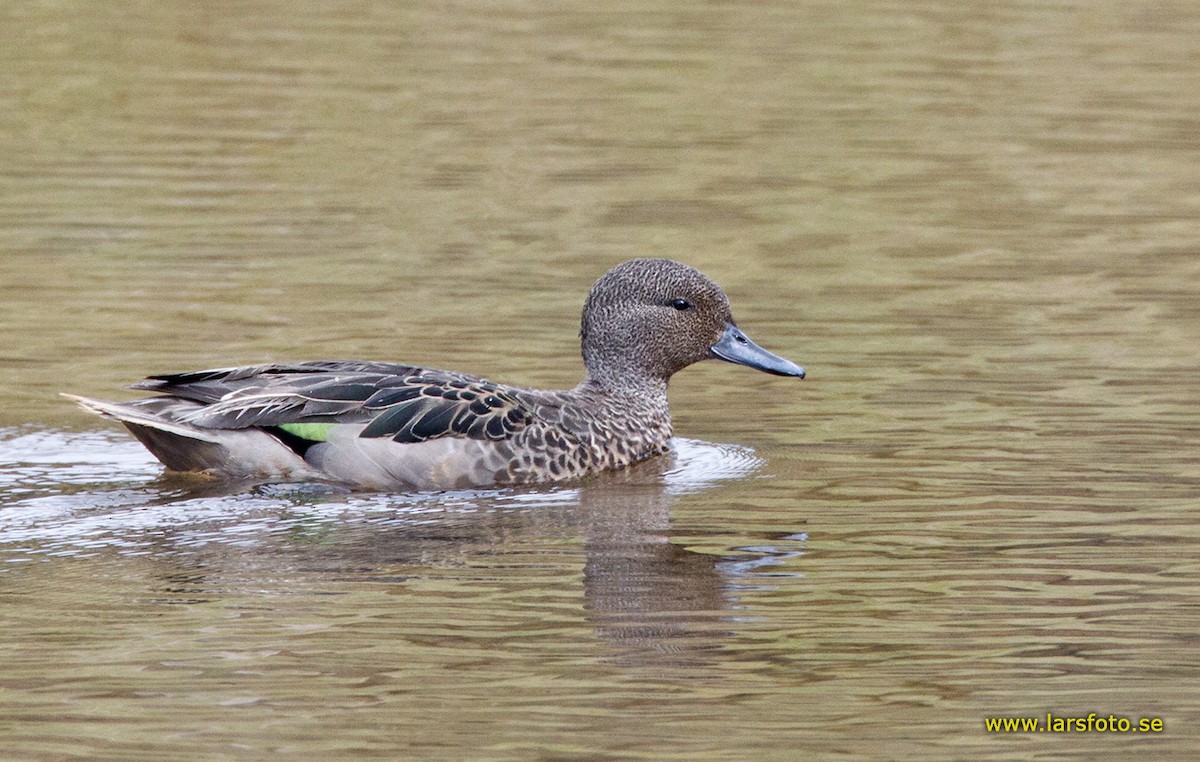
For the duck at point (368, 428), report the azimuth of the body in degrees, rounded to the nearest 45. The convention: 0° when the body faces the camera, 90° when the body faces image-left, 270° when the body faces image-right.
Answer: approximately 270°
